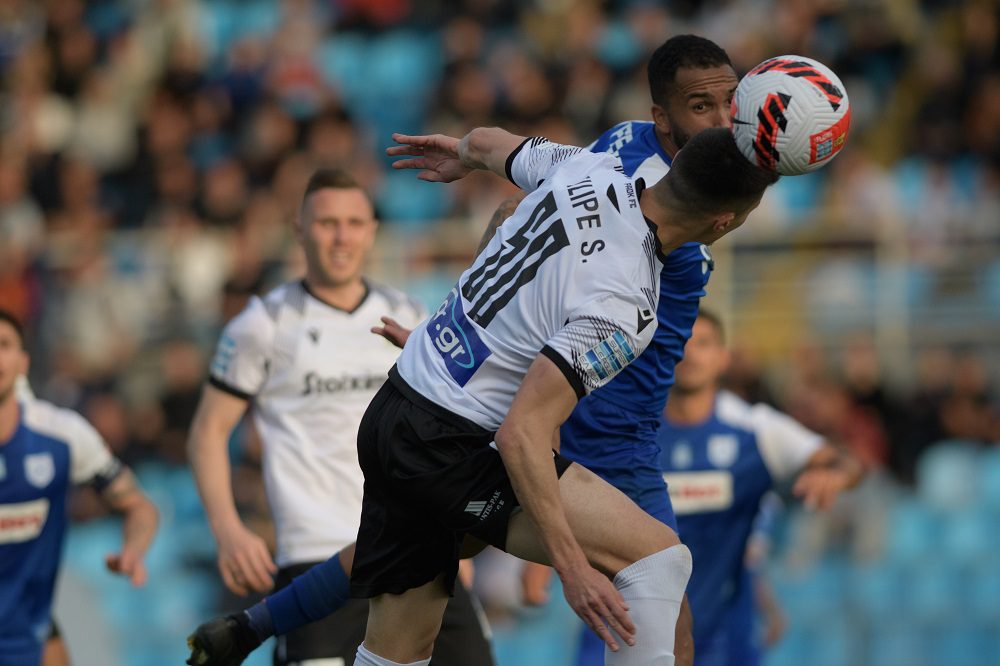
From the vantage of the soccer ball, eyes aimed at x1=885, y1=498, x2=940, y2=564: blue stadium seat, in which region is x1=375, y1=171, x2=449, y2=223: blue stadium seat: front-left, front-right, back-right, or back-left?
front-left

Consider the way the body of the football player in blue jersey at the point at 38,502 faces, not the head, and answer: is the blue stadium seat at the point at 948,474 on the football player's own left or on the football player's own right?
on the football player's own left

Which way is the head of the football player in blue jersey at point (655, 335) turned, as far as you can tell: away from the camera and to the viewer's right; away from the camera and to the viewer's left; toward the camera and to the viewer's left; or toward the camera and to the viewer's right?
toward the camera and to the viewer's right

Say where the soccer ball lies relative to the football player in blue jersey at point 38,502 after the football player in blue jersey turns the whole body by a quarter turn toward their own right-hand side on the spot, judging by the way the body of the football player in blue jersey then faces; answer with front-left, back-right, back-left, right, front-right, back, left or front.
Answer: back-left

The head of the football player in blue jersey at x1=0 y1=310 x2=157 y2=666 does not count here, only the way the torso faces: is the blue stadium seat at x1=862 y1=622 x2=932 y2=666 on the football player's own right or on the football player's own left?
on the football player's own left

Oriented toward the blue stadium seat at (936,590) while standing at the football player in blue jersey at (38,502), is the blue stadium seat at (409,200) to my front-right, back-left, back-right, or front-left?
front-left

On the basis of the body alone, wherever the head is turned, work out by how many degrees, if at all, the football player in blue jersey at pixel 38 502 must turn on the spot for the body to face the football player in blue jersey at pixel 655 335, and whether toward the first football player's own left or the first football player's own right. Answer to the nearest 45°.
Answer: approximately 45° to the first football player's own left

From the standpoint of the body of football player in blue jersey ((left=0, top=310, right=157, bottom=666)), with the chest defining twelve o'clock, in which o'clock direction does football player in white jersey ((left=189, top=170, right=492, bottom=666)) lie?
The football player in white jersey is roughly at 10 o'clock from the football player in blue jersey.

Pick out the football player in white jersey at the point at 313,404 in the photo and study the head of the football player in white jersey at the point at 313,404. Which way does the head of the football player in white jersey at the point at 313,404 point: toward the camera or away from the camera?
toward the camera

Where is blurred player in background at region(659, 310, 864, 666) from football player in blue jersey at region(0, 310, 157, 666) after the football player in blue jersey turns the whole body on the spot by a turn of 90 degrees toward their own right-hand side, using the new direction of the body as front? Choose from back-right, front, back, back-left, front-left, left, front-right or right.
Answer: back

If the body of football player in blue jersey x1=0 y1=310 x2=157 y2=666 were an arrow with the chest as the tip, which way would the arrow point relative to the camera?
toward the camera

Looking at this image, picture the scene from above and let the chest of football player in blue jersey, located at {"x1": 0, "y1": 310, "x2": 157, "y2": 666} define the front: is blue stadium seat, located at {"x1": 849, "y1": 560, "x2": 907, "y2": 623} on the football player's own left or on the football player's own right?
on the football player's own left

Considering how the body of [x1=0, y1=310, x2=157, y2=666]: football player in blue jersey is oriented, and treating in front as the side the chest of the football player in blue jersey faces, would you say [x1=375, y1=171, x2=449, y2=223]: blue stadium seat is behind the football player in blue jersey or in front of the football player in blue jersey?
behind
